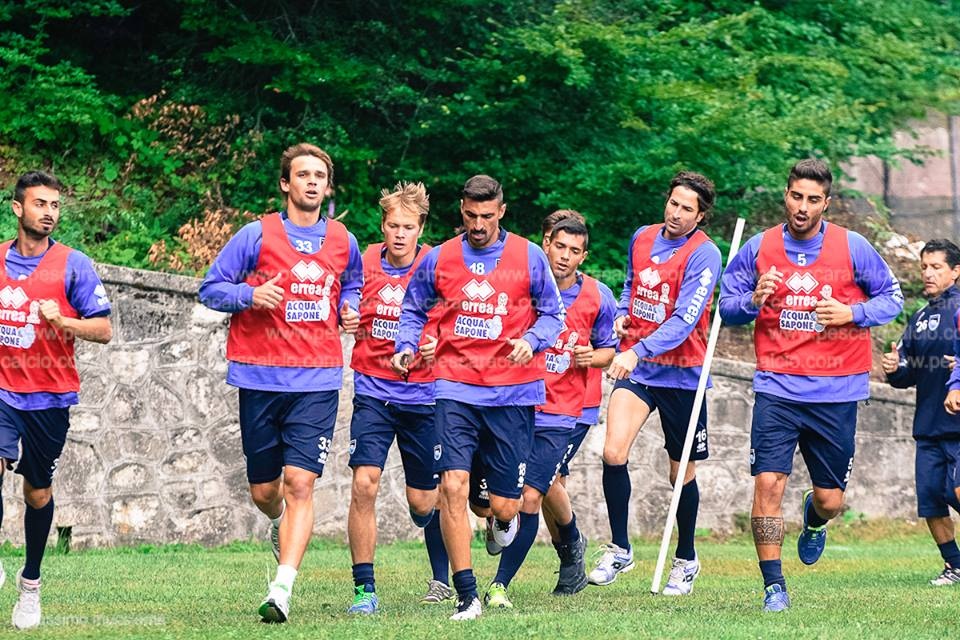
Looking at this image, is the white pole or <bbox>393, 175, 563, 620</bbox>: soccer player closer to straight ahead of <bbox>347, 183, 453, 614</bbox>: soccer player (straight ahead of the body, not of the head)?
the soccer player

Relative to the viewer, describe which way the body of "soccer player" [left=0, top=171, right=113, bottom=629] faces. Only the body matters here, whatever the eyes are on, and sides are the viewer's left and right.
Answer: facing the viewer and to the left of the viewer

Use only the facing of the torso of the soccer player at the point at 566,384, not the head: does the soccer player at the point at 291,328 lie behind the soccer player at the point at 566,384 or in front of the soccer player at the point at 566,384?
in front

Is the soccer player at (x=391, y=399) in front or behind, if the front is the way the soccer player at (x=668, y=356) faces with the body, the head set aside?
in front

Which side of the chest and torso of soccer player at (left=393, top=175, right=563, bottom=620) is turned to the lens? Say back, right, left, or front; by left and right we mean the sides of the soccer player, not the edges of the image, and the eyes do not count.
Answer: front

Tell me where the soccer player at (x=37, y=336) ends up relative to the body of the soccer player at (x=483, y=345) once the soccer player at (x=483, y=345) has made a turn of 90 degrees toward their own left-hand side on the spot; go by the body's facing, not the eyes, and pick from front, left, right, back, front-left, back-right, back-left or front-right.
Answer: back

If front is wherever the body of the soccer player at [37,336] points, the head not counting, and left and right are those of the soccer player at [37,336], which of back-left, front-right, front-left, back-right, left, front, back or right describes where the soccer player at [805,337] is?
back-left

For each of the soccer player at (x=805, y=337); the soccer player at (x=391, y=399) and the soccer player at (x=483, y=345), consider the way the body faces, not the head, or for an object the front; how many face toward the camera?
3

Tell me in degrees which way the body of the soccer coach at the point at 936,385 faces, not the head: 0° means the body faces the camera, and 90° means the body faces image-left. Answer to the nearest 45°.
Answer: approximately 45°

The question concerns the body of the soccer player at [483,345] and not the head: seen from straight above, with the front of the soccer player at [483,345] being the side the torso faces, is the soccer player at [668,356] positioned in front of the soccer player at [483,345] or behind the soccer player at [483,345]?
behind

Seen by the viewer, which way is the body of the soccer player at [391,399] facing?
toward the camera

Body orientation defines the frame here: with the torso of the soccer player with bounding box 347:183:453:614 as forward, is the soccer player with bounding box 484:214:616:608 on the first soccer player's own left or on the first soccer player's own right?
on the first soccer player's own left

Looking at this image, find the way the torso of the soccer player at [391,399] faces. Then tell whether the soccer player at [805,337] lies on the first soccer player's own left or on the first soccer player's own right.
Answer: on the first soccer player's own left
